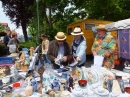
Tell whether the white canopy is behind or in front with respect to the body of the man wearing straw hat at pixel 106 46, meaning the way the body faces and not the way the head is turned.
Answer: behind

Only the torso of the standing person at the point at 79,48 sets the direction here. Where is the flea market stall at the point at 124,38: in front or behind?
behind

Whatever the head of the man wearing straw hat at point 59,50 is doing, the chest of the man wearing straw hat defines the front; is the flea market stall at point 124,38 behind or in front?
behind

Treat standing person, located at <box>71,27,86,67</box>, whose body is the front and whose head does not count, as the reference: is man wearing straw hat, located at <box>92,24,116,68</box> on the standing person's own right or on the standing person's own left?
on the standing person's own left

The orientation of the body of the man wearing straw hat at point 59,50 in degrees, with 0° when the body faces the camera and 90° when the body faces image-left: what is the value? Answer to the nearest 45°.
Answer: approximately 0°

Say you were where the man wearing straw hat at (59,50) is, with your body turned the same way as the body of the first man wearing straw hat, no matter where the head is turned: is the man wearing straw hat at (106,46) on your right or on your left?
on your left

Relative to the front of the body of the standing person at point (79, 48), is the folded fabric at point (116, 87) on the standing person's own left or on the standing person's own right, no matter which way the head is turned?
on the standing person's own left

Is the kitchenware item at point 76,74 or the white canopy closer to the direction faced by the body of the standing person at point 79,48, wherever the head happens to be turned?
the kitchenware item

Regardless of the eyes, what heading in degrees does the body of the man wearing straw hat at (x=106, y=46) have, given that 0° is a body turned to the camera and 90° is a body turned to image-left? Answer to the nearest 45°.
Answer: approximately 45°

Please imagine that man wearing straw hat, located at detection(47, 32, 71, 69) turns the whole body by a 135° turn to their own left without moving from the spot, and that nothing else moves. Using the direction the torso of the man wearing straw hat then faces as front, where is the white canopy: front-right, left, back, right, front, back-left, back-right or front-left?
front

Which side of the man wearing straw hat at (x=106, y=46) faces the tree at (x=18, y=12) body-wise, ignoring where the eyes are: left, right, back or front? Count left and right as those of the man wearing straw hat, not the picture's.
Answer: right
